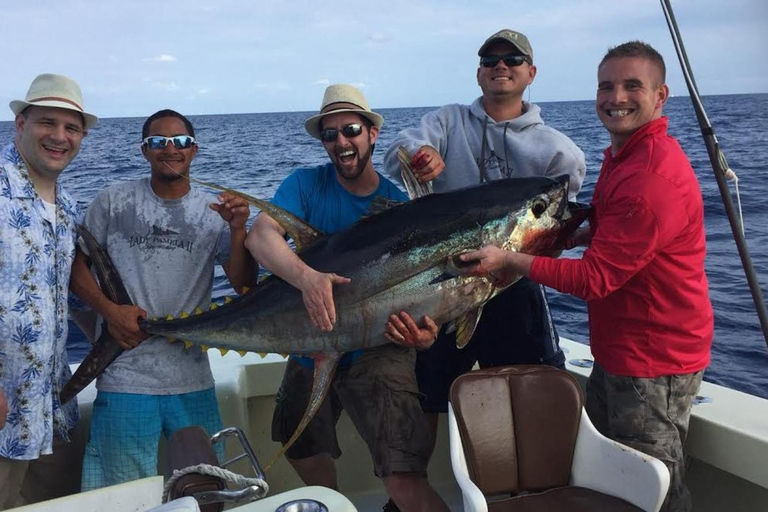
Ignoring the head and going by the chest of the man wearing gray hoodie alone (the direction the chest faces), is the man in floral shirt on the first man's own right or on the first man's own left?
on the first man's own right

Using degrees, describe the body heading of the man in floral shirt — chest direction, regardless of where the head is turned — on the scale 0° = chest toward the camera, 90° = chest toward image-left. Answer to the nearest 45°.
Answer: approximately 315°

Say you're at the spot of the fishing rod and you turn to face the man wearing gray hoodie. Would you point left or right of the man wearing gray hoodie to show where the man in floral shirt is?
left

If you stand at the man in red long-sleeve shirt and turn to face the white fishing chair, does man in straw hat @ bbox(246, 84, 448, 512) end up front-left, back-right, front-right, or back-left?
front-right

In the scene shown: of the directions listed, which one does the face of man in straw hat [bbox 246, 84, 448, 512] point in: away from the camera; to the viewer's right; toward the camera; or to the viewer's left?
toward the camera

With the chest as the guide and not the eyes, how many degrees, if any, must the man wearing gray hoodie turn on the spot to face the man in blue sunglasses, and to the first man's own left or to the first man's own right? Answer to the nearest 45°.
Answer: approximately 90° to the first man's own right

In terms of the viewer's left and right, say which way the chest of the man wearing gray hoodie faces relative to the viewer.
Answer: facing the viewer

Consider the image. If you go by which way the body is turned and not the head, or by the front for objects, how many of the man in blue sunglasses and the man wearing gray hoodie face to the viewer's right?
0

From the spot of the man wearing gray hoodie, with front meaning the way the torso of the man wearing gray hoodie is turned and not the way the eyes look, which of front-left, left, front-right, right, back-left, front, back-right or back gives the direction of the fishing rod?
front-left

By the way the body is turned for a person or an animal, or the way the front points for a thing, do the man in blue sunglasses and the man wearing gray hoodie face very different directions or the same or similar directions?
same or similar directions

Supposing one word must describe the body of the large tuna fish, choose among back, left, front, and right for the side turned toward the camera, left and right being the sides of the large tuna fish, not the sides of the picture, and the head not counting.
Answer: right

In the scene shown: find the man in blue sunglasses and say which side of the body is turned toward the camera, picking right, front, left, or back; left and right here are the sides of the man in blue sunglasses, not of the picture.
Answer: front

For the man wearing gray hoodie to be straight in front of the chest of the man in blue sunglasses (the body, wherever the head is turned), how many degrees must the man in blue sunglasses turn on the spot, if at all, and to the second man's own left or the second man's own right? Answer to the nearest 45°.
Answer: approximately 90° to the second man's own left

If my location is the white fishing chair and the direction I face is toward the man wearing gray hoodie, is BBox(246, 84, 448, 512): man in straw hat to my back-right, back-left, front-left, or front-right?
front-left

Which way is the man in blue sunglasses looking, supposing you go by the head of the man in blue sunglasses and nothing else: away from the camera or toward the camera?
toward the camera
